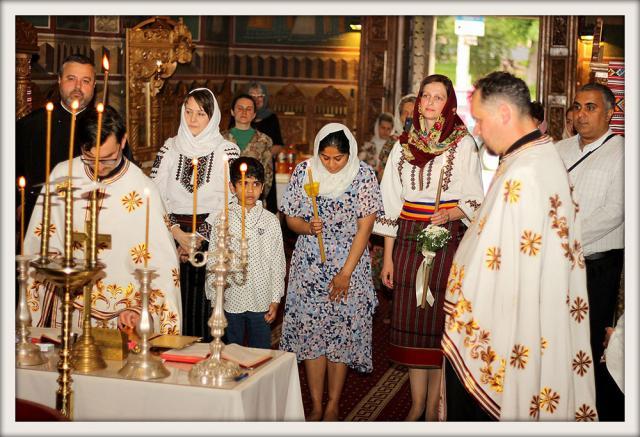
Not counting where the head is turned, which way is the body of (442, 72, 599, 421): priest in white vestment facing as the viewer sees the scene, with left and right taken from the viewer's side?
facing to the left of the viewer

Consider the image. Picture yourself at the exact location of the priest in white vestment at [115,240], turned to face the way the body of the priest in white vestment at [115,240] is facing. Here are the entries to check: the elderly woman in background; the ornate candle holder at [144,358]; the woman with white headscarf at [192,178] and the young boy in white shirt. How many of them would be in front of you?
1

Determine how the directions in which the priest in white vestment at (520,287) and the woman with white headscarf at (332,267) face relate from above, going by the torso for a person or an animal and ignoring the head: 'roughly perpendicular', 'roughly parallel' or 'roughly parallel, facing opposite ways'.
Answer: roughly perpendicular

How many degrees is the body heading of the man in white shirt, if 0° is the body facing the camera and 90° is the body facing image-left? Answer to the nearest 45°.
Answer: approximately 45°

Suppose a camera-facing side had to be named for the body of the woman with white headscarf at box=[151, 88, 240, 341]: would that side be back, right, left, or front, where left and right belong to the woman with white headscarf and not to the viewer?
front

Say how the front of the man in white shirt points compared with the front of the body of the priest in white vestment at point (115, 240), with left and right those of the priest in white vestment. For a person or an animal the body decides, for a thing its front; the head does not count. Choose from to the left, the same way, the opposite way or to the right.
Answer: to the right

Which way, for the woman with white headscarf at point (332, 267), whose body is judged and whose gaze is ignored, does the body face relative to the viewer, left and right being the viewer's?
facing the viewer

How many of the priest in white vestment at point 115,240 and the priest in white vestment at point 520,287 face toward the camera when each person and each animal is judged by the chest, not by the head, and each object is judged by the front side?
1

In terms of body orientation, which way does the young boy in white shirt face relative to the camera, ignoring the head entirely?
toward the camera

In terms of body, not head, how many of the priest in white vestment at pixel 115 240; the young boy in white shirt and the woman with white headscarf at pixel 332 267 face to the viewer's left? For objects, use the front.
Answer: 0

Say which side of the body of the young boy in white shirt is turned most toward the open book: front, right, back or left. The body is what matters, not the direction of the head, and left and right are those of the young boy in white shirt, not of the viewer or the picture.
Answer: front

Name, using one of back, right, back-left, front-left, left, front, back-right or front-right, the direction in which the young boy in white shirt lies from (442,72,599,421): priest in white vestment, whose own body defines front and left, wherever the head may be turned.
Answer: front-right

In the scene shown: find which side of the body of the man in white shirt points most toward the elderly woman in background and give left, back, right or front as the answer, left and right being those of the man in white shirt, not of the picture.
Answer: right

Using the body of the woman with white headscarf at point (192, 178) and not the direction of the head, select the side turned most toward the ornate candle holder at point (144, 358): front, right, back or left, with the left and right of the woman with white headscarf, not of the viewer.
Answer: front

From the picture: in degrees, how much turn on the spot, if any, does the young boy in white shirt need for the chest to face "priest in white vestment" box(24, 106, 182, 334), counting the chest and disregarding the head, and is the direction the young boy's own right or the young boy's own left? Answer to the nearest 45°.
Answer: approximately 45° to the young boy's own right

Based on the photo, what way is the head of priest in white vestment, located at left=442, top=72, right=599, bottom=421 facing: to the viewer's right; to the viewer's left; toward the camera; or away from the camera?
to the viewer's left
